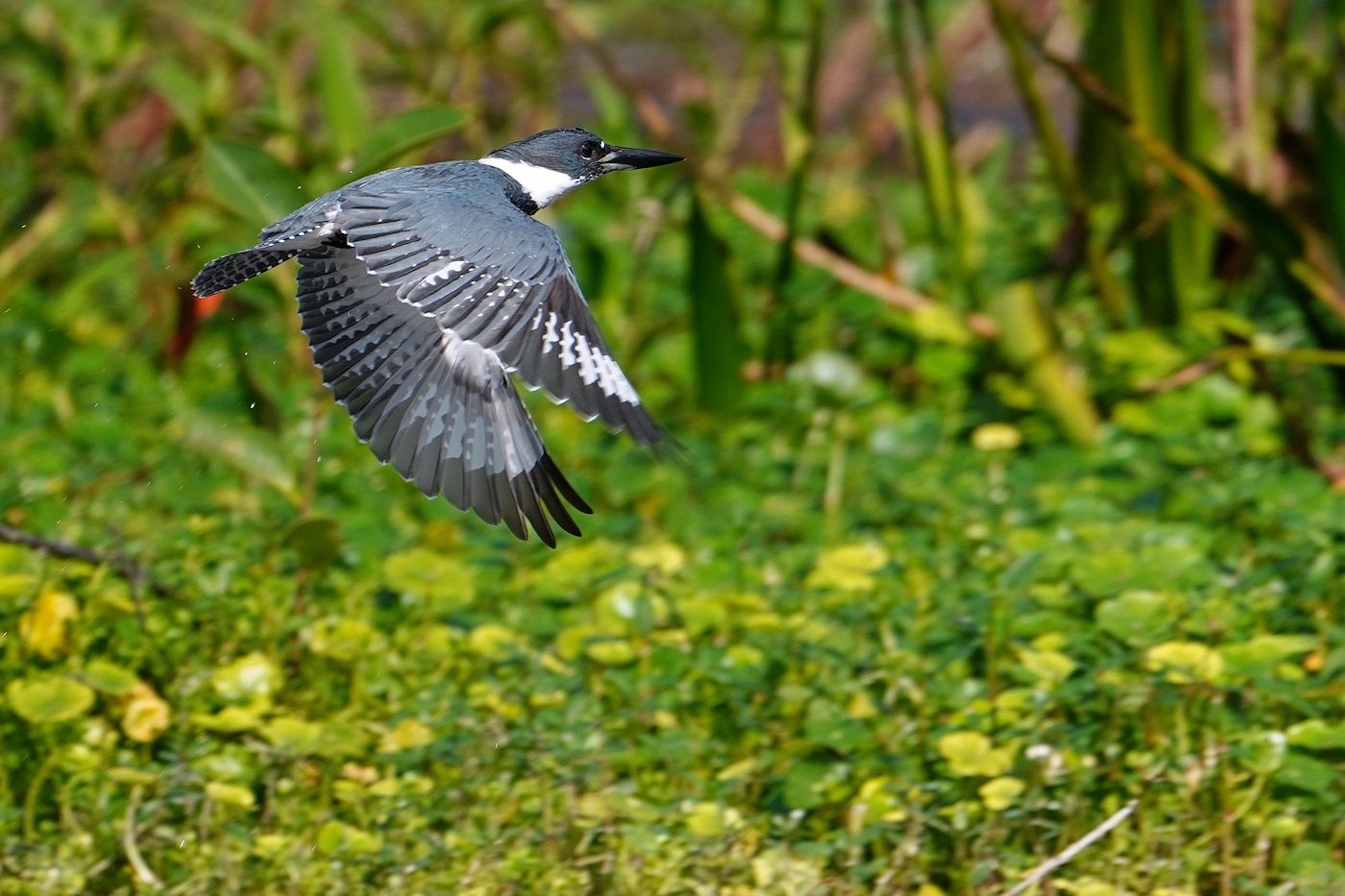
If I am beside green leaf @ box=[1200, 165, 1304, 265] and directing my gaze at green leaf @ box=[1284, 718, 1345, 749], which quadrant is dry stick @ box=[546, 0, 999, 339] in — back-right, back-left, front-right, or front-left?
back-right

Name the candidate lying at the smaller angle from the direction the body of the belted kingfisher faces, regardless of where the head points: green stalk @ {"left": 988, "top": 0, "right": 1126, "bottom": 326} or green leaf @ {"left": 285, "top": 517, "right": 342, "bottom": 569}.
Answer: the green stalk

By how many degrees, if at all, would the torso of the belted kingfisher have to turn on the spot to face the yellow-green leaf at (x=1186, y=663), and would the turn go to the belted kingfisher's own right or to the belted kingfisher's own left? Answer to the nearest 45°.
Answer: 0° — it already faces it

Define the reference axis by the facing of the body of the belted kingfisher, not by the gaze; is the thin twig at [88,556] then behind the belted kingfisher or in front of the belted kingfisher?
behind

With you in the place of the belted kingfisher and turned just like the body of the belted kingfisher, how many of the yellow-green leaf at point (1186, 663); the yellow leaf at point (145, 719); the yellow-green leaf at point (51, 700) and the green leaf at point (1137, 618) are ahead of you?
2

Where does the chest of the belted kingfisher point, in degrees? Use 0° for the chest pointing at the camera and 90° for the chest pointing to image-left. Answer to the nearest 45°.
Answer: approximately 270°

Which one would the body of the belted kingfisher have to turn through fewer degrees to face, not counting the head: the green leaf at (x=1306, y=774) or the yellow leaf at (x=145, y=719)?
the green leaf

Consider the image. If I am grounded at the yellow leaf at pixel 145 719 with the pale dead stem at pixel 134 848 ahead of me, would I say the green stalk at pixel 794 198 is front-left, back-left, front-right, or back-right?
back-left

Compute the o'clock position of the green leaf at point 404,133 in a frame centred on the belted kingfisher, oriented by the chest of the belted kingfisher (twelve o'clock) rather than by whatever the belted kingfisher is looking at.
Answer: The green leaf is roughly at 9 o'clock from the belted kingfisher.
